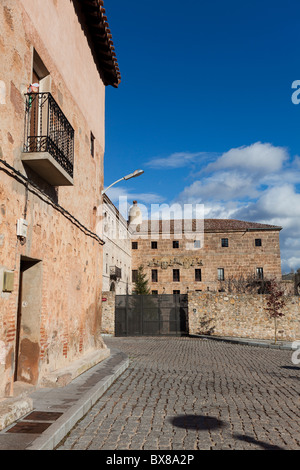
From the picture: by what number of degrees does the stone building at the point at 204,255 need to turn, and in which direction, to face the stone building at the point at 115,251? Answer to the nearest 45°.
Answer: approximately 45° to its right

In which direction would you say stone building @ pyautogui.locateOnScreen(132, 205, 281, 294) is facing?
toward the camera

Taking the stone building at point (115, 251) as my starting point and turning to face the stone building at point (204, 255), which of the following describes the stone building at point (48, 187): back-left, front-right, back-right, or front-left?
back-right

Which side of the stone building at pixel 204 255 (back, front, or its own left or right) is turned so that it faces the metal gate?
front

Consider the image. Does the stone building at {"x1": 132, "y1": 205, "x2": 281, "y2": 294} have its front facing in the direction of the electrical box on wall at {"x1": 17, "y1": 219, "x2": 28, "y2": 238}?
yes

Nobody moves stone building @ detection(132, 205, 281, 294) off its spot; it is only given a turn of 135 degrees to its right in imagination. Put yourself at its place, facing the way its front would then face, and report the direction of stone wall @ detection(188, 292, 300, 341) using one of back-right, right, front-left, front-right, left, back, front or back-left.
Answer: back-left

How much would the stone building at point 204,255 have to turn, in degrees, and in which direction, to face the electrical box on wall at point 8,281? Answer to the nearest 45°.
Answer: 0° — it already faces it

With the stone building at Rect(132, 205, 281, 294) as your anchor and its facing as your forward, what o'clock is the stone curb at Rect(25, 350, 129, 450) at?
The stone curb is roughly at 12 o'clock from the stone building.

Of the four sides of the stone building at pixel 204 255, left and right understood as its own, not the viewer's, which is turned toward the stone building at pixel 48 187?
front
